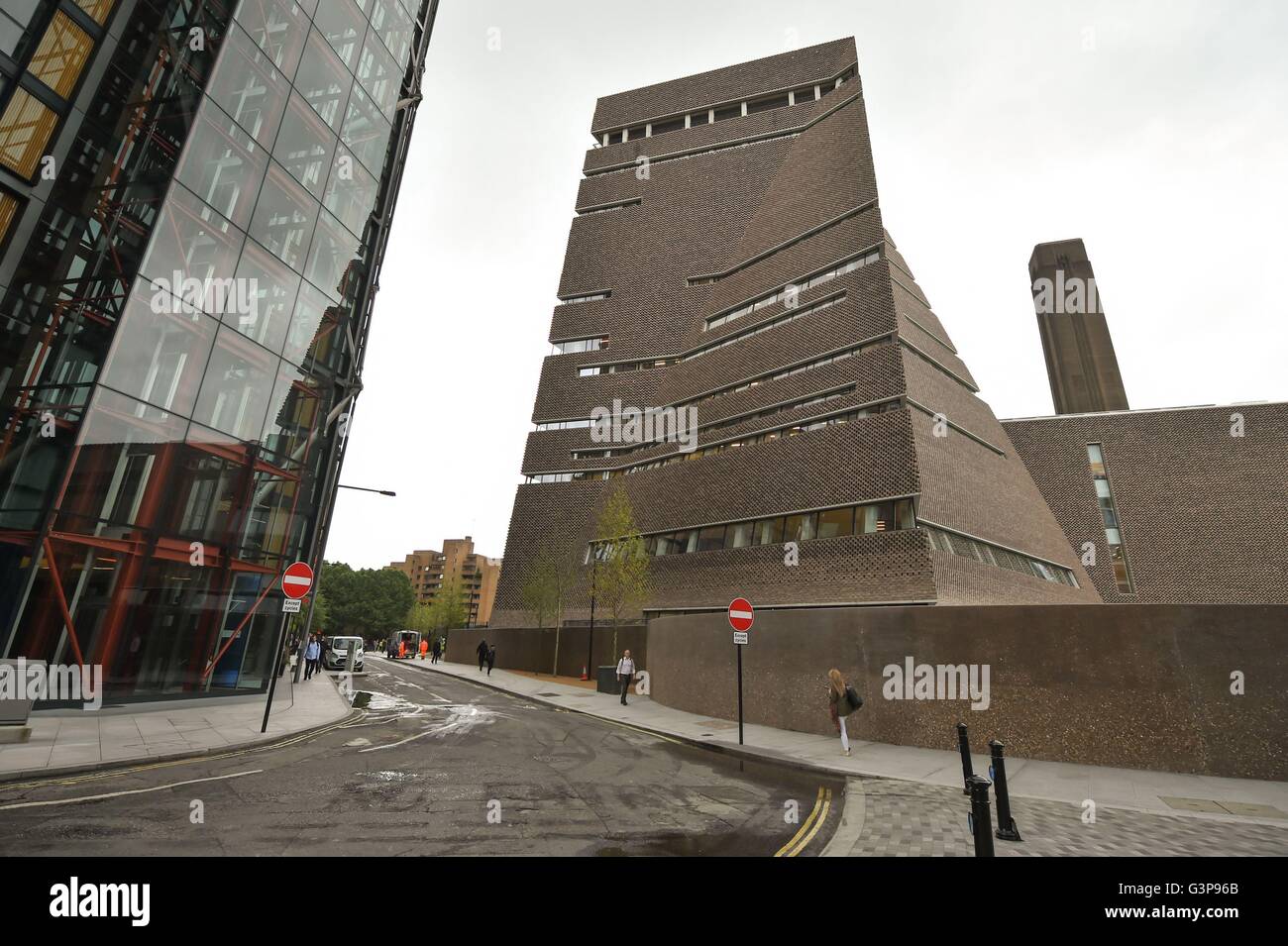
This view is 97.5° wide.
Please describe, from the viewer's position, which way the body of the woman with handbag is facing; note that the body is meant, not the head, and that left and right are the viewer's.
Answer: facing away from the viewer and to the left of the viewer

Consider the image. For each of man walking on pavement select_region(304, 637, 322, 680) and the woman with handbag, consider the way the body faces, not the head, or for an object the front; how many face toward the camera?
1

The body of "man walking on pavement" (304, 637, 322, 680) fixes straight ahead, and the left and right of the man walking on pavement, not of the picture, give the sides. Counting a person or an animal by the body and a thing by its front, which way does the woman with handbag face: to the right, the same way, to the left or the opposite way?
the opposite way

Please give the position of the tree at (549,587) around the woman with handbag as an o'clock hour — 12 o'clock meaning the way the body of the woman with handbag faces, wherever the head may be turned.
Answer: The tree is roughly at 12 o'clock from the woman with handbag.

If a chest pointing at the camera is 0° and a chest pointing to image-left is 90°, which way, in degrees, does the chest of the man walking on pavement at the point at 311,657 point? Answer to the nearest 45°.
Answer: approximately 0°

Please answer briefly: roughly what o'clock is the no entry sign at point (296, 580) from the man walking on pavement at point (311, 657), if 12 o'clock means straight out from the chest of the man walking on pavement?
The no entry sign is roughly at 12 o'clock from the man walking on pavement.

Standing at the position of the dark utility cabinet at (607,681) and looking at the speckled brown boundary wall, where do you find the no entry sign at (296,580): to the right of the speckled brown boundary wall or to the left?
right

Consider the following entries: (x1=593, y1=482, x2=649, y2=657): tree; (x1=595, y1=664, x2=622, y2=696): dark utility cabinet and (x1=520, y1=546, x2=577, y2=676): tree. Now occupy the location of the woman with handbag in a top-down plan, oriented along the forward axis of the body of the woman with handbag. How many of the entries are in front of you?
3

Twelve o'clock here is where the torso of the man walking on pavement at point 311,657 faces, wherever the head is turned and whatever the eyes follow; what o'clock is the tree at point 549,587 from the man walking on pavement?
The tree is roughly at 9 o'clock from the man walking on pavement.

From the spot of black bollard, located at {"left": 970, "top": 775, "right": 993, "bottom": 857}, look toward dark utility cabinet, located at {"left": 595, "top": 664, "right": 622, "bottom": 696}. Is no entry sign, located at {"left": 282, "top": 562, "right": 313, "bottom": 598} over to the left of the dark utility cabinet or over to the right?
left

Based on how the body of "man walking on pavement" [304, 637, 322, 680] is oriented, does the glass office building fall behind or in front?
in front
